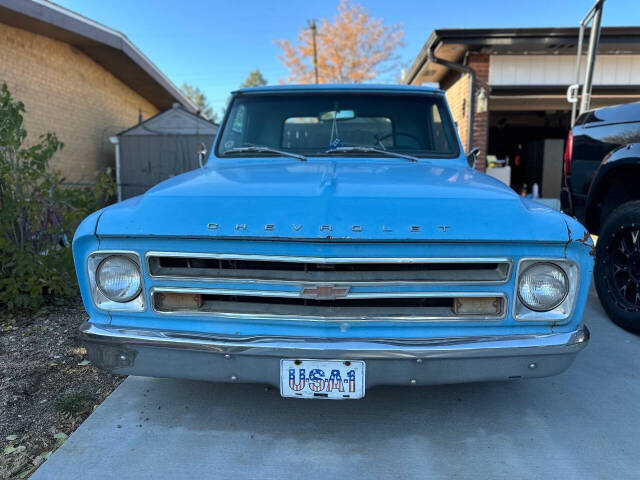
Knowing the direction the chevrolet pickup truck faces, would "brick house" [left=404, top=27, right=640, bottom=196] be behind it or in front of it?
behind

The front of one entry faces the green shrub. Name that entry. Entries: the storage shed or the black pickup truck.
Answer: the storage shed

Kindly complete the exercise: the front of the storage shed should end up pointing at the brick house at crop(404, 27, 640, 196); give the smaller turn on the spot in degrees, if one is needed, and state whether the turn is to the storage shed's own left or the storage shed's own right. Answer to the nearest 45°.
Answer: approximately 45° to the storage shed's own left

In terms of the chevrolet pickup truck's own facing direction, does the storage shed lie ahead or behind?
behind

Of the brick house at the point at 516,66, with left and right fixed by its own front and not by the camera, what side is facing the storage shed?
right
